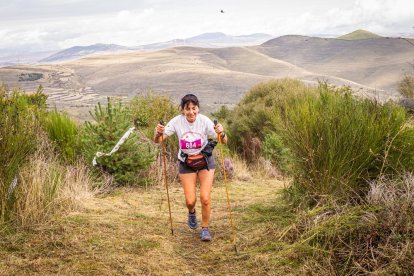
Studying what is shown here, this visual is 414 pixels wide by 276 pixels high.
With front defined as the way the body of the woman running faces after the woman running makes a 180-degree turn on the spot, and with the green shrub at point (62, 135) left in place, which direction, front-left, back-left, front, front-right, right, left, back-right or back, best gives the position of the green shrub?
front-left

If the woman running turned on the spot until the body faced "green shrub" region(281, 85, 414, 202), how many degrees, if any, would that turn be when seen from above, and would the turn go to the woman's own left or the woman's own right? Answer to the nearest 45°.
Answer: approximately 90° to the woman's own left

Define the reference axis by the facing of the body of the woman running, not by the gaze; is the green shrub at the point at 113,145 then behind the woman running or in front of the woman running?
behind

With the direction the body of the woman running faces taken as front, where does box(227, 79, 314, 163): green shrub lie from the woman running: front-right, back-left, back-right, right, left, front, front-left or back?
back

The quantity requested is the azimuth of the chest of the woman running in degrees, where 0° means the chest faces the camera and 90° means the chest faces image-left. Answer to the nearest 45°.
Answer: approximately 0°

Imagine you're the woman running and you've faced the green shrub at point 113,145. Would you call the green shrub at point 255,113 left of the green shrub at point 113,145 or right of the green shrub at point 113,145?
right
